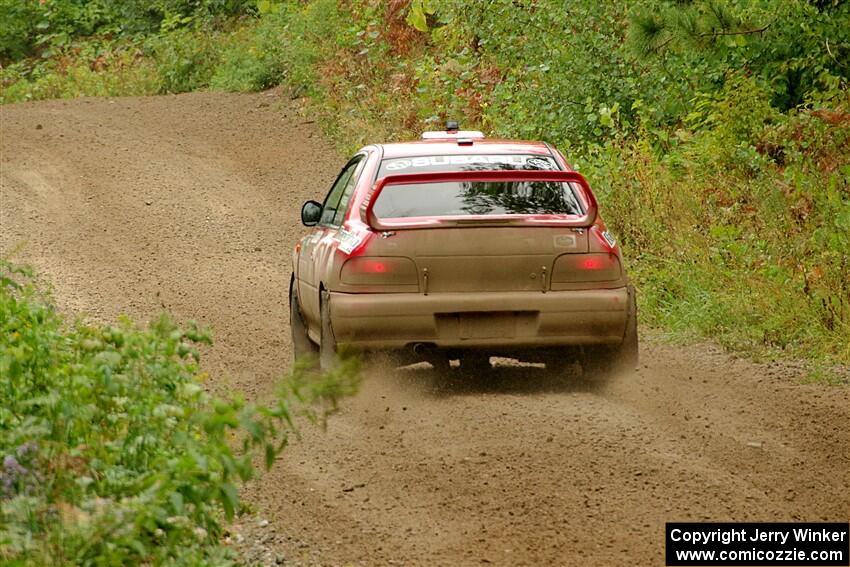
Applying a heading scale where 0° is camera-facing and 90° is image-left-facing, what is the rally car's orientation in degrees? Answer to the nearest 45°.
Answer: approximately 180°
